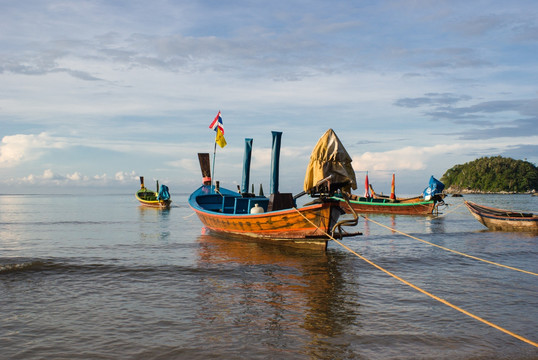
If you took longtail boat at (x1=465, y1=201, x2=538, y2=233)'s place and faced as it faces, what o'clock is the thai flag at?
The thai flag is roughly at 11 o'clock from the longtail boat.

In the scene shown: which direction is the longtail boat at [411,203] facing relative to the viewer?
to the viewer's left

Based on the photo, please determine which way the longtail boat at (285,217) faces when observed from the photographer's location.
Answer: facing away from the viewer and to the left of the viewer

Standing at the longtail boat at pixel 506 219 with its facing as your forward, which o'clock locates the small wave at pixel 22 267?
The small wave is roughly at 10 o'clock from the longtail boat.

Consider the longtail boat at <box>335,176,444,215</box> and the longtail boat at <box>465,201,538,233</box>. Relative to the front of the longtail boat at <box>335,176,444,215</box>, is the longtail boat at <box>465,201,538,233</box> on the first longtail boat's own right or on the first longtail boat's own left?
on the first longtail boat's own left

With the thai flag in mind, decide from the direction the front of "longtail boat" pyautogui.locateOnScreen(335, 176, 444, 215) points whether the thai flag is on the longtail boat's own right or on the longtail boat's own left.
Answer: on the longtail boat's own left

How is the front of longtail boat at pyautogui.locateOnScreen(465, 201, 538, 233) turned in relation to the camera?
facing to the left of the viewer

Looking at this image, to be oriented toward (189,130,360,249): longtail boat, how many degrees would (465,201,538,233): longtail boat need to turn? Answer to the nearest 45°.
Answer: approximately 45° to its left
